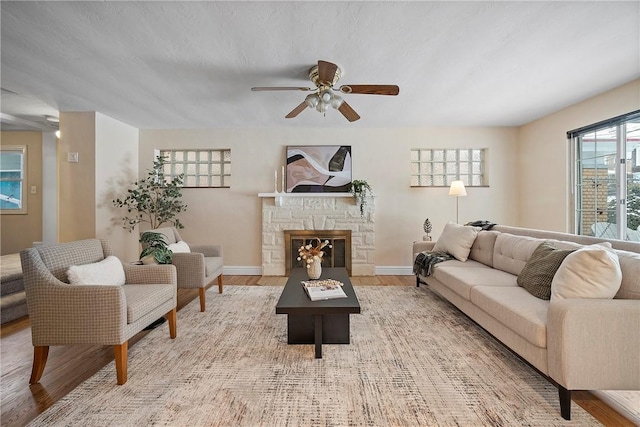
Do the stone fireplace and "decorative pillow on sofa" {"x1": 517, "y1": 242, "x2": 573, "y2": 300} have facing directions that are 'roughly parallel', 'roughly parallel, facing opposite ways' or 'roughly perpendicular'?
roughly perpendicular

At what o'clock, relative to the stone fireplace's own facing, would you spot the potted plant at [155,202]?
The potted plant is roughly at 3 o'clock from the stone fireplace.

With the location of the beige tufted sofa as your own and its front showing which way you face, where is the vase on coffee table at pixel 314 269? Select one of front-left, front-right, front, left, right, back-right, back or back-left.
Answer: front-right

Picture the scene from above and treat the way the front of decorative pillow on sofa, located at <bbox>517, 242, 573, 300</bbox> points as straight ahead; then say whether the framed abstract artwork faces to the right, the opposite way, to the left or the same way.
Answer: to the left

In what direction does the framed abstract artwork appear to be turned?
toward the camera

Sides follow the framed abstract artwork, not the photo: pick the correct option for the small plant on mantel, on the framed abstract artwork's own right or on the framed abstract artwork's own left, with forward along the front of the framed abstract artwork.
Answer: on the framed abstract artwork's own left

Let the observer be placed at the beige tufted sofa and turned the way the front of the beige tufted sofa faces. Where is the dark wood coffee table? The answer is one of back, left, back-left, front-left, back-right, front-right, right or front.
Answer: front-right

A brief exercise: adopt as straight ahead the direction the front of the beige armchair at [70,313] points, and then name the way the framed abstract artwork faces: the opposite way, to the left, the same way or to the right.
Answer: to the right

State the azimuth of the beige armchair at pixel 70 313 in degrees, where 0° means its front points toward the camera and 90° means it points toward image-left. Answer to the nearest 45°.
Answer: approximately 315°

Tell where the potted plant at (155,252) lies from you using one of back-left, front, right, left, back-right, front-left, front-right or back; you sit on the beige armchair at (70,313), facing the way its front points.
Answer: left

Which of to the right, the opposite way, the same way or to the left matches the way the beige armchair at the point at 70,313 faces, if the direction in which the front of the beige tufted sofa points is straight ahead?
the opposite way

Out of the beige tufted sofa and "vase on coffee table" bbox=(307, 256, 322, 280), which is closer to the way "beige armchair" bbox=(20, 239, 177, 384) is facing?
the beige tufted sofa

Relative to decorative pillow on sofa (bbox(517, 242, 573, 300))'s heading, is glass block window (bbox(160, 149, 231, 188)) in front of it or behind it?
in front

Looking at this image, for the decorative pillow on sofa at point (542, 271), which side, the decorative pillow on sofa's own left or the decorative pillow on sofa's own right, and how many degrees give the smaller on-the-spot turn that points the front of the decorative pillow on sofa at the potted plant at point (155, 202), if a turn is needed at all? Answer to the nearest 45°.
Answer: approximately 45° to the decorative pillow on sofa's own right

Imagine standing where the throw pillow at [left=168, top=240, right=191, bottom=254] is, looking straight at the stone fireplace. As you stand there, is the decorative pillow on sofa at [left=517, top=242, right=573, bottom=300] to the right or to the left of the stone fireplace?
right

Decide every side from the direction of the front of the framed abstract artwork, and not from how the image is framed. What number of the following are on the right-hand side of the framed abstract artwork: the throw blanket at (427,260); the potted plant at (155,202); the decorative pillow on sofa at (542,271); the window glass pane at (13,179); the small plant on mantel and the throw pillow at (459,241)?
2

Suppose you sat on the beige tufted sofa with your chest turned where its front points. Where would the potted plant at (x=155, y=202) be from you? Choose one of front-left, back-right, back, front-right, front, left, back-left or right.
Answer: front-right

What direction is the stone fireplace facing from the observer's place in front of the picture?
facing the viewer

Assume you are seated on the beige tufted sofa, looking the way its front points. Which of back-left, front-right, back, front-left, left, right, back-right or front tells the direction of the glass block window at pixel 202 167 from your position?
front-right
